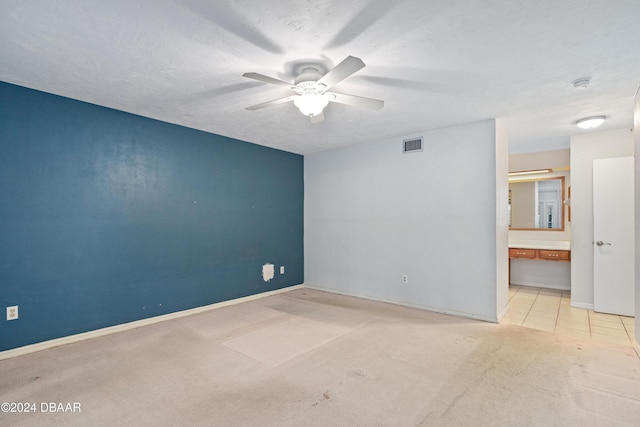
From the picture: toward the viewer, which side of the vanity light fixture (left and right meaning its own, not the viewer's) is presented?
front

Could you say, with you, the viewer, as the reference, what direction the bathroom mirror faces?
facing the viewer

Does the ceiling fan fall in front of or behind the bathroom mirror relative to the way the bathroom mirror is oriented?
in front

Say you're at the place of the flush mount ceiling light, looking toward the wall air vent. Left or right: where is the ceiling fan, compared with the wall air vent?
left

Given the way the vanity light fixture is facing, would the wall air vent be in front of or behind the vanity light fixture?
in front

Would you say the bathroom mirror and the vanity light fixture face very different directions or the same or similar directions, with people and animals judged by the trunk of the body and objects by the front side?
same or similar directions

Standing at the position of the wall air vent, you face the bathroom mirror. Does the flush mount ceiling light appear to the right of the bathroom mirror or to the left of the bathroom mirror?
right

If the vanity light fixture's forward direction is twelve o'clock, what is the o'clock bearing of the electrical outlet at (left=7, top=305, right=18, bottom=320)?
The electrical outlet is roughly at 1 o'clock from the vanity light fixture.

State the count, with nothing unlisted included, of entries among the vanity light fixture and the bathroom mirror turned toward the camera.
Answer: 2

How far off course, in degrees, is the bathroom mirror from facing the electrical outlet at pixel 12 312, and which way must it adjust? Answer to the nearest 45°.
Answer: approximately 45° to its right

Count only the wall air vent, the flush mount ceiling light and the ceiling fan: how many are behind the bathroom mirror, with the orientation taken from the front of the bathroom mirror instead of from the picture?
0

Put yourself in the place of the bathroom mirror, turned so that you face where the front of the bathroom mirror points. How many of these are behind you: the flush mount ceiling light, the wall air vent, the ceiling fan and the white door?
0
